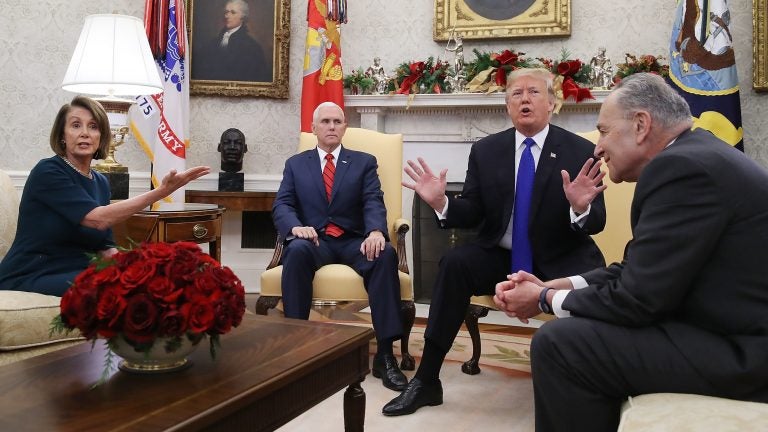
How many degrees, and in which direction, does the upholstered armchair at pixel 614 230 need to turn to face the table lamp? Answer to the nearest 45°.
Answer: approximately 45° to its right

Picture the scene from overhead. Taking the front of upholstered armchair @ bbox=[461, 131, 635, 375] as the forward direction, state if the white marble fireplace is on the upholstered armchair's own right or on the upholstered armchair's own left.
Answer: on the upholstered armchair's own right

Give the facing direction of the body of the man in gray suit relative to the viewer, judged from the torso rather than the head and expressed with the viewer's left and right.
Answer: facing to the left of the viewer

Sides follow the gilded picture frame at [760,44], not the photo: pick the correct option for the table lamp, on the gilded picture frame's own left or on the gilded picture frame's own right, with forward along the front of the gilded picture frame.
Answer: on the gilded picture frame's own right

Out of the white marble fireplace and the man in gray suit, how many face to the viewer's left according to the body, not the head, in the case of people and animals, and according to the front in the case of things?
1

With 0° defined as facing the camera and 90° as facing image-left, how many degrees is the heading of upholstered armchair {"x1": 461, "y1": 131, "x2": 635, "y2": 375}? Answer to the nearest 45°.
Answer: approximately 45°
